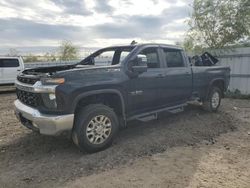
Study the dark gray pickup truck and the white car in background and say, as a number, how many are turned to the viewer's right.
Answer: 0

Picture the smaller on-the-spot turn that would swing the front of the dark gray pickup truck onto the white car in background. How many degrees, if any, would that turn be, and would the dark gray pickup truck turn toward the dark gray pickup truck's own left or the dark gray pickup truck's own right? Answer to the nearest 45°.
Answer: approximately 90° to the dark gray pickup truck's own right

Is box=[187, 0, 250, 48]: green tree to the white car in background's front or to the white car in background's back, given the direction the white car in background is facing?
to the back

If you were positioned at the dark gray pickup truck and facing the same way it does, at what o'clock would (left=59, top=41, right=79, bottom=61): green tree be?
The green tree is roughly at 4 o'clock from the dark gray pickup truck.

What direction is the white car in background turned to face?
to the viewer's left

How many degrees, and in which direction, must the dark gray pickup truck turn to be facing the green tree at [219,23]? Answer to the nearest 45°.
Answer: approximately 180°
